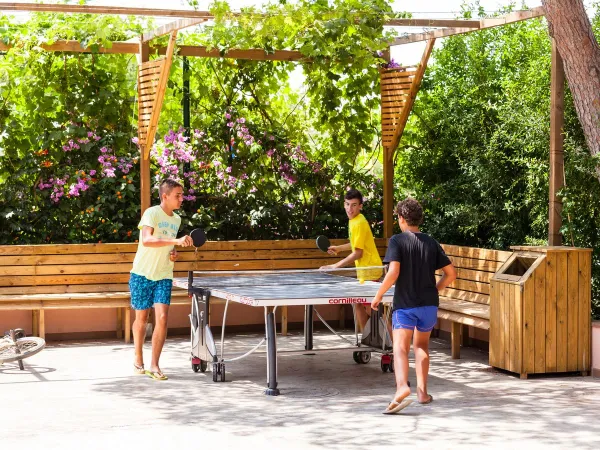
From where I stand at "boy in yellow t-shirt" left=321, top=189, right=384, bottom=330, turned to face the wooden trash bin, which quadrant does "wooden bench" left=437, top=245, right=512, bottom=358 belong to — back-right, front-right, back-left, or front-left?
front-left

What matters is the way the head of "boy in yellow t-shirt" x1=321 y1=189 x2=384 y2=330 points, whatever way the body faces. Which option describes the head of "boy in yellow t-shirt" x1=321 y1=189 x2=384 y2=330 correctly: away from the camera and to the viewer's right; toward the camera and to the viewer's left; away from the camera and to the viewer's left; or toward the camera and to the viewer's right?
toward the camera and to the viewer's left

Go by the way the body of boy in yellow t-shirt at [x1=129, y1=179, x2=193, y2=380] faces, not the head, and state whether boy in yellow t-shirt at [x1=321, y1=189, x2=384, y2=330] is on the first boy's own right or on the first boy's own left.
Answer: on the first boy's own left

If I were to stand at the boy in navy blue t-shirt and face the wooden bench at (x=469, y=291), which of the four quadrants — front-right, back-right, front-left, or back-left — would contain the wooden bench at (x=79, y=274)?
front-left

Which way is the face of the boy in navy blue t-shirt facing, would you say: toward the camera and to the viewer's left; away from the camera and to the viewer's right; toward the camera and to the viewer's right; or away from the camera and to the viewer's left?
away from the camera and to the viewer's left

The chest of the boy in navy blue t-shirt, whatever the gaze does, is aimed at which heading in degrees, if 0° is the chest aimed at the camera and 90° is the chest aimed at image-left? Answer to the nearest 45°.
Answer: approximately 135°

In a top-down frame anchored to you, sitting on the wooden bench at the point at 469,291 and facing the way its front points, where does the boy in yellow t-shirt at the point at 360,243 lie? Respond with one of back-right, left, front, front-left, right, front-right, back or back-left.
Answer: front

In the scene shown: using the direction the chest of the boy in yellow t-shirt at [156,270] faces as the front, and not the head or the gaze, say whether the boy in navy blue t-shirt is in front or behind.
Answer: in front

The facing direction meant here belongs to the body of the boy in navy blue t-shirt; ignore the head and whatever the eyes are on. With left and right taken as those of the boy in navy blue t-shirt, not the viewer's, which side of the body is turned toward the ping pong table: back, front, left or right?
front

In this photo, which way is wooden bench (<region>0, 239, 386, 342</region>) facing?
toward the camera

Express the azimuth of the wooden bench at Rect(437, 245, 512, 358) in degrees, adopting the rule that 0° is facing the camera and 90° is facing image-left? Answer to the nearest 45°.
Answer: approximately 45°

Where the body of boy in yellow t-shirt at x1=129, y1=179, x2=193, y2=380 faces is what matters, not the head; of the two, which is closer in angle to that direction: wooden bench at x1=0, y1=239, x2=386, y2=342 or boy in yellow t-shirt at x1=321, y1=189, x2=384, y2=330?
the boy in yellow t-shirt

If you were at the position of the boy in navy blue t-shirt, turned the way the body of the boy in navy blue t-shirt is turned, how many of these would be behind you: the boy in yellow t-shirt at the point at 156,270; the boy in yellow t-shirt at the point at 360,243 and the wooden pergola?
0

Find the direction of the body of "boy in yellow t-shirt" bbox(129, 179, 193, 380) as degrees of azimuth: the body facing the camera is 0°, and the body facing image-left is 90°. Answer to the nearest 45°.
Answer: approximately 315°

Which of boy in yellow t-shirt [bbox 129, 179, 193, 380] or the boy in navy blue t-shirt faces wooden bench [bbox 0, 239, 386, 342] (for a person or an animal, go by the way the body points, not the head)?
the boy in navy blue t-shirt

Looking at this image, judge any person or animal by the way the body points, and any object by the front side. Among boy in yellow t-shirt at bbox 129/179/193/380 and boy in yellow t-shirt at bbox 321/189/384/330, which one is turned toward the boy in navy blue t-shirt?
boy in yellow t-shirt at bbox 129/179/193/380

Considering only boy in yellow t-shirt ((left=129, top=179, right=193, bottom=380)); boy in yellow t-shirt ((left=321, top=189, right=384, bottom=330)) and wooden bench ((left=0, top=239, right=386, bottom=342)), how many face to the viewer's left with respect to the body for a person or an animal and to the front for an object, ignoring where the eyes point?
1

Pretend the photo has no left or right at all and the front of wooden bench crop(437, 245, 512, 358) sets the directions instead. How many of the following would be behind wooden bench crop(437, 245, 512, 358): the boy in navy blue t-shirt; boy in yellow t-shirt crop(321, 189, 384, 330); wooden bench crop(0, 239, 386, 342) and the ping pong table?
0

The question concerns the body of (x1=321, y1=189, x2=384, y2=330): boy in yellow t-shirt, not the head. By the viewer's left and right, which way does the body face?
facing to the left of the viewer

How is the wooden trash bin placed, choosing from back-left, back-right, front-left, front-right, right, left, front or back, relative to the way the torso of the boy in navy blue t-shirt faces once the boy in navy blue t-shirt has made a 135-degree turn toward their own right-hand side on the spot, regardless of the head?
front-left
